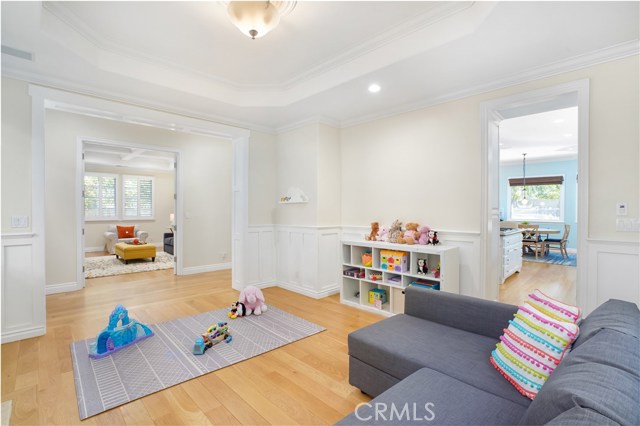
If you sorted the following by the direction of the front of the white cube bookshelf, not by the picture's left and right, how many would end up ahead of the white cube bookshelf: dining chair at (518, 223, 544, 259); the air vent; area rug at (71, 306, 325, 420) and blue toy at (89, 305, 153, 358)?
3

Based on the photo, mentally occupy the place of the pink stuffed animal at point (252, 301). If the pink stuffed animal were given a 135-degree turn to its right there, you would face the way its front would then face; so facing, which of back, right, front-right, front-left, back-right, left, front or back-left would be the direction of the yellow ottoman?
front

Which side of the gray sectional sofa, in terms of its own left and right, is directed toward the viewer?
left

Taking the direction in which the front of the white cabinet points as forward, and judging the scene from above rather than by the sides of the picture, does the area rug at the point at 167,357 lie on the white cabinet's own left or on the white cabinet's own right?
on the white cabinet's own right

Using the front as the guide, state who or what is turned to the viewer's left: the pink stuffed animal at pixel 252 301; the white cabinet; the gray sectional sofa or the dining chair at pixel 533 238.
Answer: the gray sectional sofa

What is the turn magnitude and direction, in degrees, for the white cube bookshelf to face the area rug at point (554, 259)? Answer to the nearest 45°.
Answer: approximately 180°

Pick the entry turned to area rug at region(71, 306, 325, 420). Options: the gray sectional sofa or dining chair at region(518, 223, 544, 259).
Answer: the gray sectional sofa

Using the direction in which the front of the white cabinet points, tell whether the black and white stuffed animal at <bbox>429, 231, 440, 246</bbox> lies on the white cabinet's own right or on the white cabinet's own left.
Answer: on the white cabinet's own right

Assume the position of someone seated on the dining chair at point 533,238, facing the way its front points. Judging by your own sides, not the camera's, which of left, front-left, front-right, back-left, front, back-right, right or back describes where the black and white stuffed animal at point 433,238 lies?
back-right

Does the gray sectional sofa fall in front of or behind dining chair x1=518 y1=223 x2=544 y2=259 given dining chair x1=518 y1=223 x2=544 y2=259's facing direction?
behind

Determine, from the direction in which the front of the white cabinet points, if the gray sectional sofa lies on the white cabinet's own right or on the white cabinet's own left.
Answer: on the white cabinet's own right
